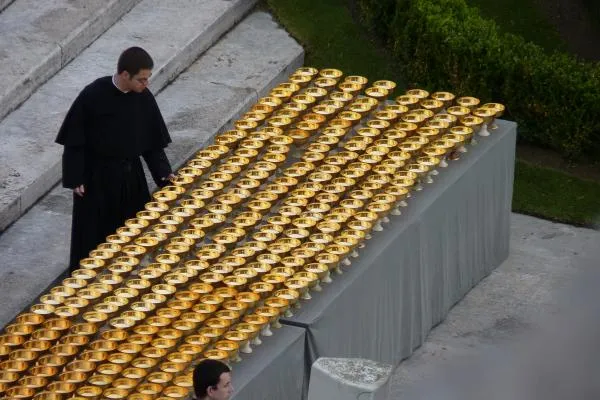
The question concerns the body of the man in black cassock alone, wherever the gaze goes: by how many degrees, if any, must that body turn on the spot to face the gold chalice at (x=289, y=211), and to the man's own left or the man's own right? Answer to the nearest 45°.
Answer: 0° — they already face it

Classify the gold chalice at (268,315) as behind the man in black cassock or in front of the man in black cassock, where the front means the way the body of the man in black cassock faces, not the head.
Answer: in front

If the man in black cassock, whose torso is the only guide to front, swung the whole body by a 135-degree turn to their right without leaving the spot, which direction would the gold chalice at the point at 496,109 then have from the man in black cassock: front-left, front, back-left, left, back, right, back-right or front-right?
back

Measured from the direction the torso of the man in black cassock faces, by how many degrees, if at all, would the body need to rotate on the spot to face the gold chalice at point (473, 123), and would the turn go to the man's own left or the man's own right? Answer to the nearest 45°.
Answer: approximately 45° to the man's own left

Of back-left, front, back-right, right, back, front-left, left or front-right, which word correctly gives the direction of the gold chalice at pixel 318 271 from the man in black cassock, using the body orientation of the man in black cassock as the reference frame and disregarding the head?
front

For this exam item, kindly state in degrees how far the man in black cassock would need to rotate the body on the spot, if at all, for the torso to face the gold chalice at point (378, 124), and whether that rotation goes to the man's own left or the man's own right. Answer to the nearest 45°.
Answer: approximately 45° to the man's own left

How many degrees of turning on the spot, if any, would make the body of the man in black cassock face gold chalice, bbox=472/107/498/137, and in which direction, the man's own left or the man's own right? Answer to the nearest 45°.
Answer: approximately 45° to the man's own left

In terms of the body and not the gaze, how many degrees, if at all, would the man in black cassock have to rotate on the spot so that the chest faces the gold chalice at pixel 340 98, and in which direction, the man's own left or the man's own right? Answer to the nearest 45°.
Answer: approximately 45° to the man's own left

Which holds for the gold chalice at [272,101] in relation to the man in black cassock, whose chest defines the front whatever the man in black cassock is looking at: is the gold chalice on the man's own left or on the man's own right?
on the man's own left
